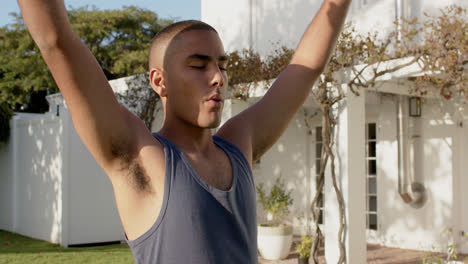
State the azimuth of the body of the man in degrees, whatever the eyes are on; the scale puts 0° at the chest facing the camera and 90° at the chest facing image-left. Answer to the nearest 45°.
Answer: approximately 315°

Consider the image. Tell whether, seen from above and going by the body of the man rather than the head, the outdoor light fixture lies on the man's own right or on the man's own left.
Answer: on the man's own left

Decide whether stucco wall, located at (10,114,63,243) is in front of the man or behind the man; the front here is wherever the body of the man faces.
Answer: behind

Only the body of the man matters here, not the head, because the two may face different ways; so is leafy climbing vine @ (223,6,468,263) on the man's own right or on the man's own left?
on the man's own left

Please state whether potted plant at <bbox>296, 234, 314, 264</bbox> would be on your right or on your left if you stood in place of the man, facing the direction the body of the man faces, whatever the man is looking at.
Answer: on your left

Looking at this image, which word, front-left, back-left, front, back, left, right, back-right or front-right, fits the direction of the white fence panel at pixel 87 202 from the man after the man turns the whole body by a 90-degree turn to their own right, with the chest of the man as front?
back-right

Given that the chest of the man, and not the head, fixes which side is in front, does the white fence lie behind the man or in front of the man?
behind
